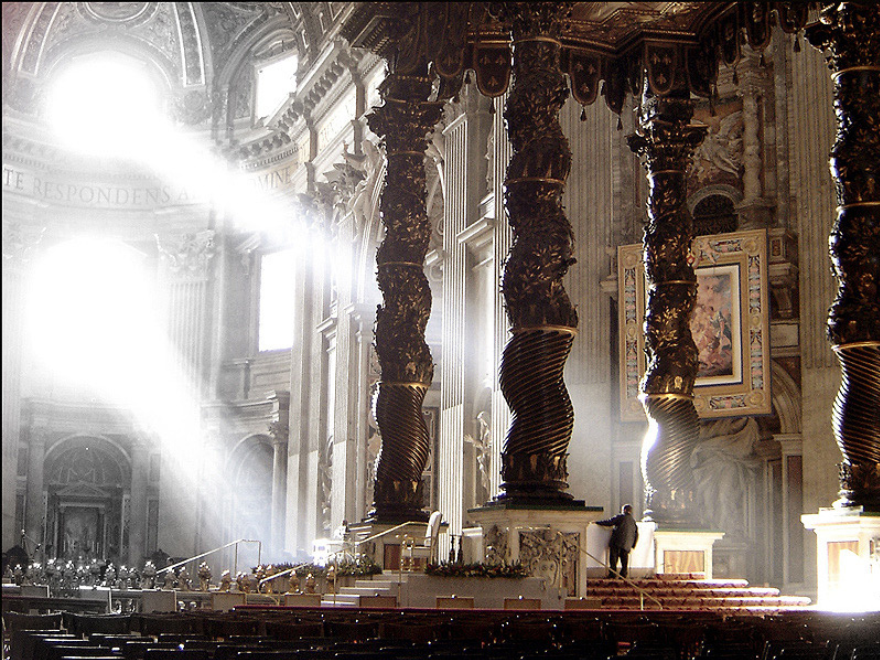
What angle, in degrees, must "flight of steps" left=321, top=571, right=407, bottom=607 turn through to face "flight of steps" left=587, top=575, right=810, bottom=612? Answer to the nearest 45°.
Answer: approximately 135° to its left

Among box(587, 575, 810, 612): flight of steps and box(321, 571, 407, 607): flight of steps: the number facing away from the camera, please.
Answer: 0

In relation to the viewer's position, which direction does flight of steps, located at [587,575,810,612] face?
facing the viewer

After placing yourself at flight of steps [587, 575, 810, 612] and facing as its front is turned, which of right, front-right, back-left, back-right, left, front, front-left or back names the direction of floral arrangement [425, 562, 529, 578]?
front-right

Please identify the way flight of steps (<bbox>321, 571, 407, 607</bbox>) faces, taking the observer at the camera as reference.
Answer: facing the viewer and to the left of the viewer

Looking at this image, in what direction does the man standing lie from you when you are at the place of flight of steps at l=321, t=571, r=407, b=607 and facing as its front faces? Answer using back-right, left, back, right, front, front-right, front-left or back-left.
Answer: back-left

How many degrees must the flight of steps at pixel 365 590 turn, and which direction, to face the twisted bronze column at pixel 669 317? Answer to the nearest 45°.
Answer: approximately 135° to its left

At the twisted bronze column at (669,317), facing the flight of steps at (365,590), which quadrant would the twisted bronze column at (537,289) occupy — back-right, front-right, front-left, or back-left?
front-left

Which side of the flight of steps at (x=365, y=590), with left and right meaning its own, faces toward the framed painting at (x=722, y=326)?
back

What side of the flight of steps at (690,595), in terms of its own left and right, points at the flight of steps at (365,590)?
right

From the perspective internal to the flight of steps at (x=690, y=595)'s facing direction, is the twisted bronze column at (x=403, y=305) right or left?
on its right

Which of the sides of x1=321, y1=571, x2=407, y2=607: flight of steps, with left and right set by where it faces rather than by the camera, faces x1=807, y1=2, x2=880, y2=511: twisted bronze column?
left
